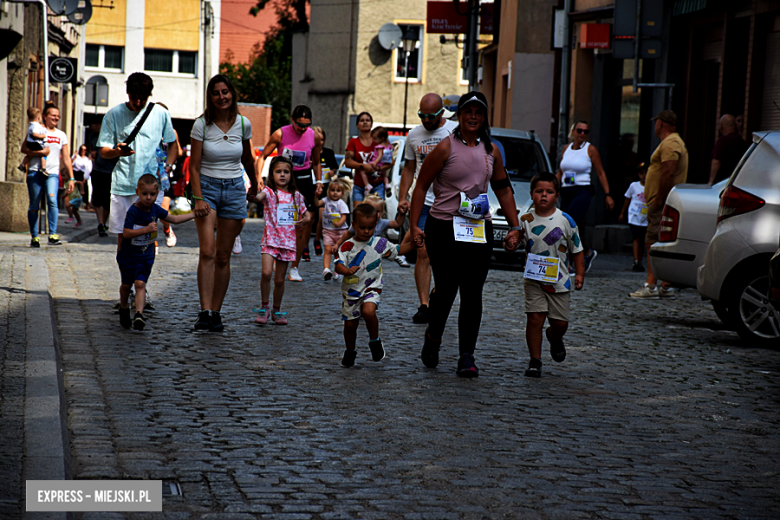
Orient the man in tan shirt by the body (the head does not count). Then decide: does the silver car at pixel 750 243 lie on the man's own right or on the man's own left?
on the man's own left

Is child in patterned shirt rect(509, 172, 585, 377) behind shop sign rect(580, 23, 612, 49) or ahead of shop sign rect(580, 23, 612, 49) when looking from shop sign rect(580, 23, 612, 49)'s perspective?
ahead

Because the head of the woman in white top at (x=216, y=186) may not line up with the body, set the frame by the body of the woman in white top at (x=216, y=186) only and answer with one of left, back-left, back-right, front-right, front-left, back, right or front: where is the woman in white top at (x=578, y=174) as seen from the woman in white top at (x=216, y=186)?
back-left

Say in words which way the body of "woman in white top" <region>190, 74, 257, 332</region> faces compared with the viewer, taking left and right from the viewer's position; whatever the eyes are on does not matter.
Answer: facing the viewer

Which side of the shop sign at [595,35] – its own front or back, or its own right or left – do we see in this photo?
front

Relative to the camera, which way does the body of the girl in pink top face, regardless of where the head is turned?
toward the camera

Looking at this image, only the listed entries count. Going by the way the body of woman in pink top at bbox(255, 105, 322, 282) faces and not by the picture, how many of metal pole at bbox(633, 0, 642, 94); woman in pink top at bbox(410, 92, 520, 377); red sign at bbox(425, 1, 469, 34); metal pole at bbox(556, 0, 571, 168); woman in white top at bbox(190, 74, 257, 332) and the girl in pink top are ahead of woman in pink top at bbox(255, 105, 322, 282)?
3

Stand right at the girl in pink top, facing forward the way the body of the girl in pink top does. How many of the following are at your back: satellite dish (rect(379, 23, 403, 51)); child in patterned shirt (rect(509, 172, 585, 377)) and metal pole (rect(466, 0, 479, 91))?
2

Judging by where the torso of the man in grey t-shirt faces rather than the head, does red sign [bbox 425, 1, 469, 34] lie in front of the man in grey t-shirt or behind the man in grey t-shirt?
behind

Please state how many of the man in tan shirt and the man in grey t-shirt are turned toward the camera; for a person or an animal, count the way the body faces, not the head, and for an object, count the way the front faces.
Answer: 1

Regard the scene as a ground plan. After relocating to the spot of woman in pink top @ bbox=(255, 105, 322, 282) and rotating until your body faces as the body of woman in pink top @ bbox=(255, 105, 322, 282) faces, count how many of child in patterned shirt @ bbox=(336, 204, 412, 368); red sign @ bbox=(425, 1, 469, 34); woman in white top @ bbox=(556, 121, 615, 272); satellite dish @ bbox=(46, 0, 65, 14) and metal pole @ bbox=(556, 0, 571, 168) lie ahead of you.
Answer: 1
